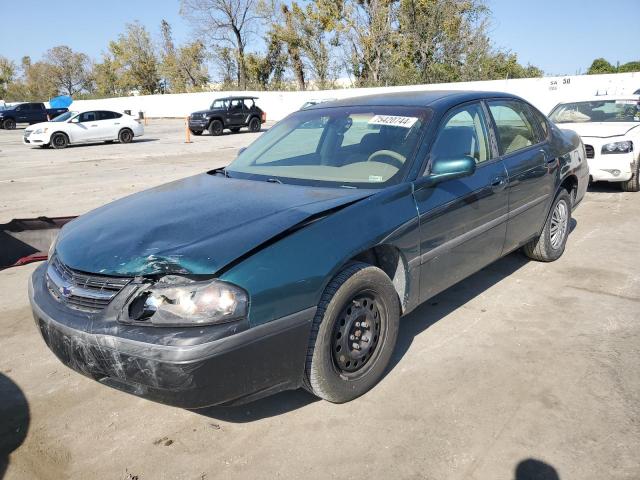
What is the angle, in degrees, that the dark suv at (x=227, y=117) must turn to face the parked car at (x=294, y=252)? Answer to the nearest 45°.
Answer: approximately 45° to its left

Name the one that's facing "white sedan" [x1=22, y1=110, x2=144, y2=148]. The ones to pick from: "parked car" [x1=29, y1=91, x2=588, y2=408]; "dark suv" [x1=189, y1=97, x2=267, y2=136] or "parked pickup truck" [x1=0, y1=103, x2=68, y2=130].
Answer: the dark suv

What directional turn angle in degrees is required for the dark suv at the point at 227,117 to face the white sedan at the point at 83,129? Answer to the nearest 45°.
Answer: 0° — it already faces it

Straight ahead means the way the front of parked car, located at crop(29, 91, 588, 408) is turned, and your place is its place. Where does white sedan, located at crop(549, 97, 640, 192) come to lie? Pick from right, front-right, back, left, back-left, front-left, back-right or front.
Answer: back

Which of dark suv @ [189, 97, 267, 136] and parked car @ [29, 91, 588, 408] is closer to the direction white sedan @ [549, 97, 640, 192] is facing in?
the parked car

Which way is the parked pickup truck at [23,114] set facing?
to the viewer's left

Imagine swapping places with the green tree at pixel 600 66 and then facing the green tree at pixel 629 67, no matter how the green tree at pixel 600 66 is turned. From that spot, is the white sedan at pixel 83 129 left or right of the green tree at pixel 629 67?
right

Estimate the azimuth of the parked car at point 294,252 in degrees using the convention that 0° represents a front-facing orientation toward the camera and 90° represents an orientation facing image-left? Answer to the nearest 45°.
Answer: approximately 45°

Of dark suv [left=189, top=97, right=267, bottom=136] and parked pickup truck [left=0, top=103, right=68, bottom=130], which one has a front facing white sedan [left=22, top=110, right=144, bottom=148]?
the dark suv
